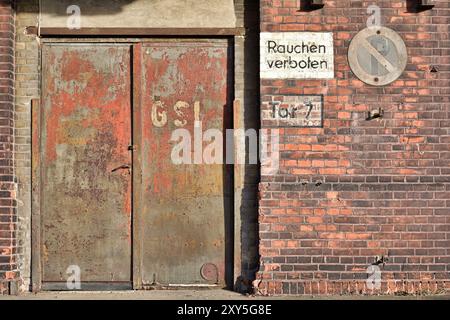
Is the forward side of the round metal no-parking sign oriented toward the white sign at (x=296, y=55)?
no

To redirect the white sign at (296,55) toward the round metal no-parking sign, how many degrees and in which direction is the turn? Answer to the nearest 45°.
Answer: approximately 90° to its left

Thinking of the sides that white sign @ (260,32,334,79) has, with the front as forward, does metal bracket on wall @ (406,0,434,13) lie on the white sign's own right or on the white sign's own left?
on the white sign's own left

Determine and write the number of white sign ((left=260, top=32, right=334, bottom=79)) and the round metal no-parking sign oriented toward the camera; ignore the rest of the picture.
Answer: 2

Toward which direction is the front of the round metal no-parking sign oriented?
toward the camera

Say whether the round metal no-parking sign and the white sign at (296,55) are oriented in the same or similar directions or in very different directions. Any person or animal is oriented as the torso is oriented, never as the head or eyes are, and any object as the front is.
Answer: same or similar directions

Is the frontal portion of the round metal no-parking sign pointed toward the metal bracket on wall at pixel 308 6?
no
